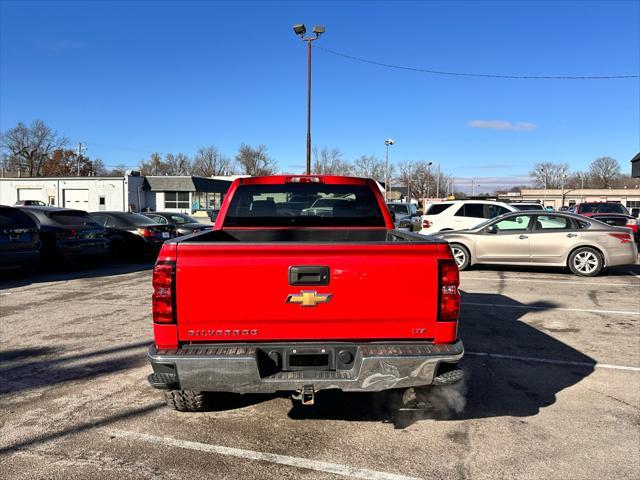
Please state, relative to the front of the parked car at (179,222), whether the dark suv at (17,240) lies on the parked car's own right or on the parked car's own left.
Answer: on the parked car's own left

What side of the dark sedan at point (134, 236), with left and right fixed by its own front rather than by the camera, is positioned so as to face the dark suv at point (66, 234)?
left

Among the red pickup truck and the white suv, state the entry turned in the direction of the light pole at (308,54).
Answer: the red pickup truck

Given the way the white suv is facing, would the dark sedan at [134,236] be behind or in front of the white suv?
behind

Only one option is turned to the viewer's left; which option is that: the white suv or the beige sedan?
the beige sedan

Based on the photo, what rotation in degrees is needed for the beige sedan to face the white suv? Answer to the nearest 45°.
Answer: approximately 45° to its right

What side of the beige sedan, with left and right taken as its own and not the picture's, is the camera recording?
left

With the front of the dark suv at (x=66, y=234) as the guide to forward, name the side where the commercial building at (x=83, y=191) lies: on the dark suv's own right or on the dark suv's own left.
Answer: on the dark suv's own right

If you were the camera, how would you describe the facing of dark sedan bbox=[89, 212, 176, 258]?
facing away from the viewer and to the left of the viewer

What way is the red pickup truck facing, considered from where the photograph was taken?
facing away from the viewer
